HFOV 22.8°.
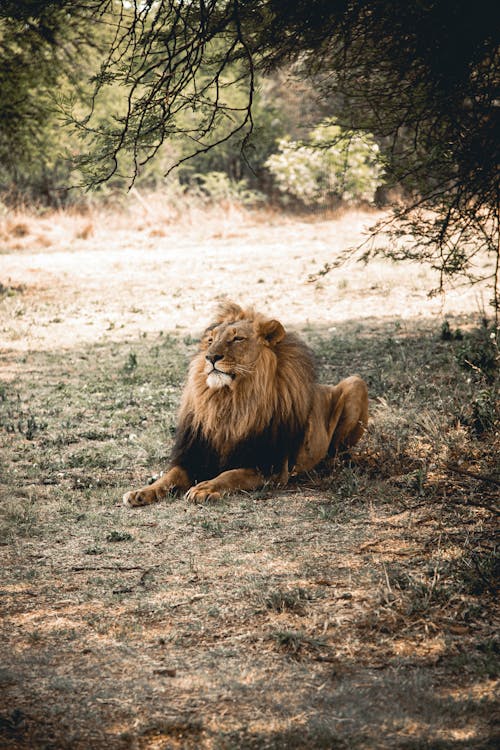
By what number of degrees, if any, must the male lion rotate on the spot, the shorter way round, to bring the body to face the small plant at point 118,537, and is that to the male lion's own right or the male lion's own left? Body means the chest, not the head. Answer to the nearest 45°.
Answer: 0° — it already faces it

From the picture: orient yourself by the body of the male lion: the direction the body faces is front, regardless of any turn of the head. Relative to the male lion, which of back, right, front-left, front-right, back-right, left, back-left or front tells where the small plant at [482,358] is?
back

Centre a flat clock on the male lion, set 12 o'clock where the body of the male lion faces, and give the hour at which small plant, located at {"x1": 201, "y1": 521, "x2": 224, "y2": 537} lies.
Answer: The small plant is roughly at 11 o'clock from the male lion.

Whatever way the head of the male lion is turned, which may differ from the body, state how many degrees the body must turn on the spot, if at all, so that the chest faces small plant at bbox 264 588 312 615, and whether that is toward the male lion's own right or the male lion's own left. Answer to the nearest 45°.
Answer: approximately 45° to the male lion's own left

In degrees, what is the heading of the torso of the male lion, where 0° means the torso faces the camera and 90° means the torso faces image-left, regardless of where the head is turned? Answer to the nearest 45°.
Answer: approximately 45°
